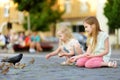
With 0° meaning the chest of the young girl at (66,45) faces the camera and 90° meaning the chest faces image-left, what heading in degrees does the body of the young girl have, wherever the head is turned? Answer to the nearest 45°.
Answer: approximately 45°

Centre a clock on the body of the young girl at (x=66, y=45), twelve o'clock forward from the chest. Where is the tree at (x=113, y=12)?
The tree is roughly at 5 o'clock from the young girl.
